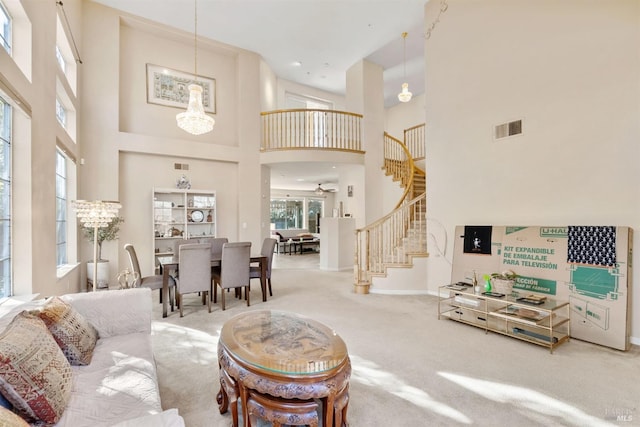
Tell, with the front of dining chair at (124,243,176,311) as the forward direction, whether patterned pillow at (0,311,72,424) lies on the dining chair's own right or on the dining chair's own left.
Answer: on the dining chair's own right

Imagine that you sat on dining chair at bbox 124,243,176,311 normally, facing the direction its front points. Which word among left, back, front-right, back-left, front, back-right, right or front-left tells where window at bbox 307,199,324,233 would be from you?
front-left

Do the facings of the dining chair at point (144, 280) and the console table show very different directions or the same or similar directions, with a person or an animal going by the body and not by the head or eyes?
very different directions

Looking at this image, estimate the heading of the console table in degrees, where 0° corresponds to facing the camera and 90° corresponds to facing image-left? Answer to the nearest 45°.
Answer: approximately 45°

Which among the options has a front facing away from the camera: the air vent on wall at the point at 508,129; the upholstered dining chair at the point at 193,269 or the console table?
the upholstered dining chair

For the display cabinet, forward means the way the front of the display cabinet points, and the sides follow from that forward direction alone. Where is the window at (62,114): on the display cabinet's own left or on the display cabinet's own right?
on the display cabinet's own right

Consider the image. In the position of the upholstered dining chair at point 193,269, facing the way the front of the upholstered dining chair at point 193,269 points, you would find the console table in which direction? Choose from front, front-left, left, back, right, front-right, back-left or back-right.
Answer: back-right

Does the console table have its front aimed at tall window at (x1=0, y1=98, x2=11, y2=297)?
yes

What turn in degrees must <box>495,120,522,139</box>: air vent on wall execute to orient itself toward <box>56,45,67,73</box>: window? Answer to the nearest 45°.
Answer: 0° — it already faces it

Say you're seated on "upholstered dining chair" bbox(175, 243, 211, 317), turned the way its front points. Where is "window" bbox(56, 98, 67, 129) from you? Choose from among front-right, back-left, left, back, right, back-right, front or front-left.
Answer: front-left

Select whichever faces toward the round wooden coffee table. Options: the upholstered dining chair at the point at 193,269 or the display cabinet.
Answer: the display cabinet

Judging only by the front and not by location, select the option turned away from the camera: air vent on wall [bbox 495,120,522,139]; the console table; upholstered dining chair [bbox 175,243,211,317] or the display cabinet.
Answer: the upholstered dining chair

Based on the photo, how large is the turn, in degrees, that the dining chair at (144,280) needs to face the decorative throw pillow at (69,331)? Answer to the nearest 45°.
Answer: approximately 90° to its right

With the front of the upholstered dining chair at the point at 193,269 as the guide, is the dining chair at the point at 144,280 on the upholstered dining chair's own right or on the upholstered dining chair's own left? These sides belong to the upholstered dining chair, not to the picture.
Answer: on the upholstered dining chair's own left

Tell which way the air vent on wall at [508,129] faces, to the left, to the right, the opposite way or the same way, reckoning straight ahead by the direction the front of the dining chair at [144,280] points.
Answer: the opposite way

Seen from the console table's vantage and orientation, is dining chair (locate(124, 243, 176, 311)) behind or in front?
in front
